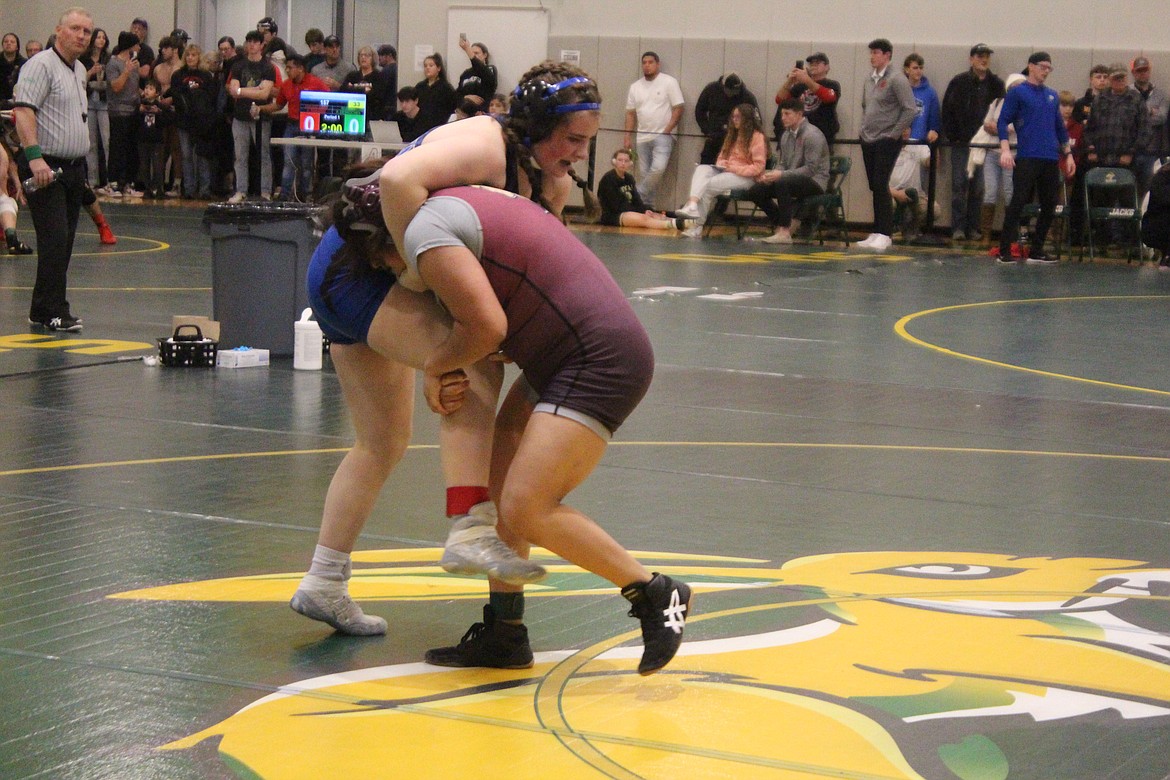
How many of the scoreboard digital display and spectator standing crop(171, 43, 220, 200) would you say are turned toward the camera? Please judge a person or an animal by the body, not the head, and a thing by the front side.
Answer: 2
